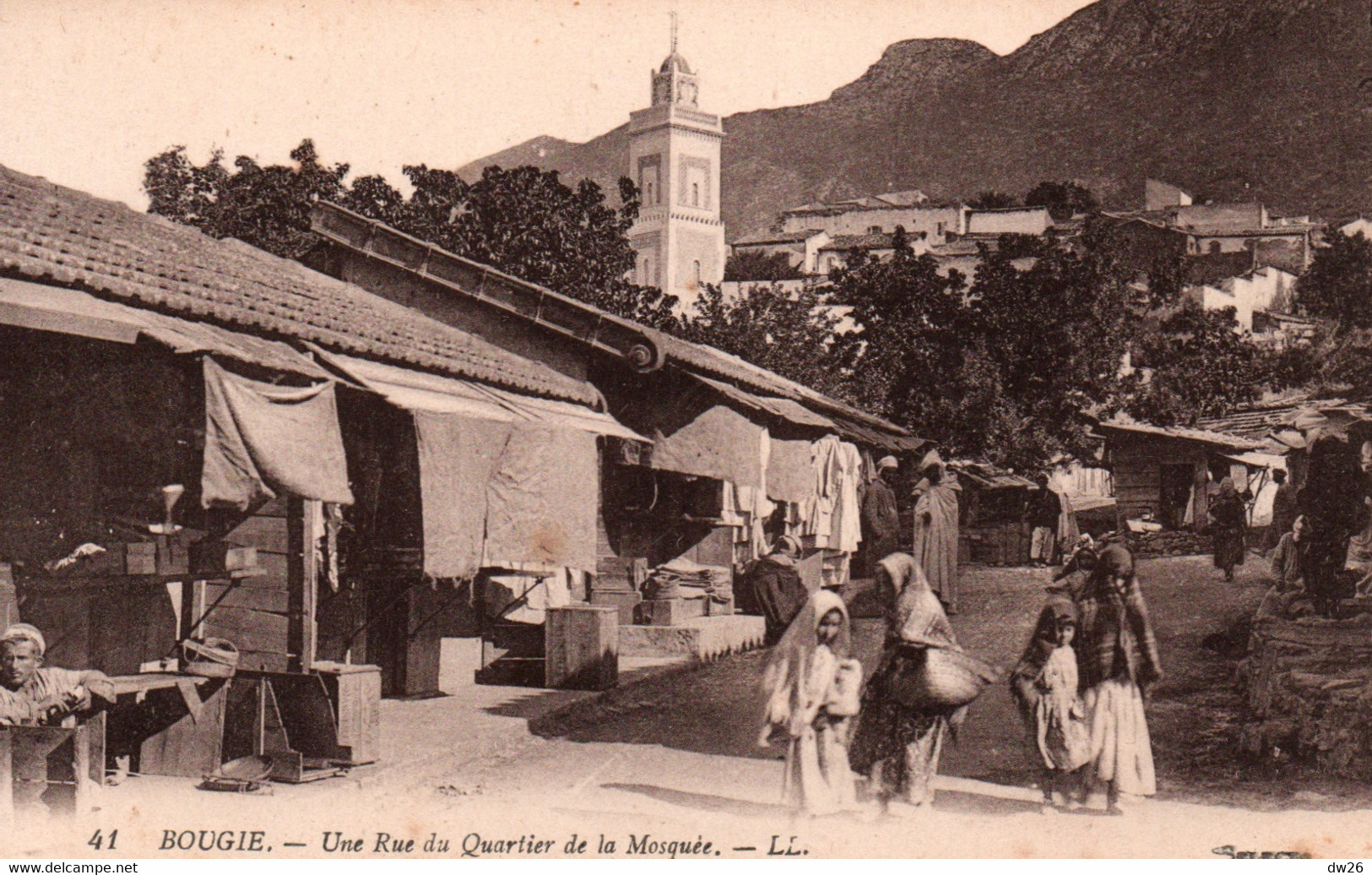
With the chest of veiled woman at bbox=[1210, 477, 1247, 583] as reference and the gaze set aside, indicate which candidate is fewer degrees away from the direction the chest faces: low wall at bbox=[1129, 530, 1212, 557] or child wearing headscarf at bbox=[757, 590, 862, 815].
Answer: the child wearing headscarf

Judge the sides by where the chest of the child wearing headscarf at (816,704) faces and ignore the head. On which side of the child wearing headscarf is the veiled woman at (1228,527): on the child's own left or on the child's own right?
on the child's own left

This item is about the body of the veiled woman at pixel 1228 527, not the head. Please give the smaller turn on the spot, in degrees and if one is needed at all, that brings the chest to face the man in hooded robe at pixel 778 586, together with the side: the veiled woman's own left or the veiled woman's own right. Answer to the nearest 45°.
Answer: approximately 45° to the veiled woman's own right

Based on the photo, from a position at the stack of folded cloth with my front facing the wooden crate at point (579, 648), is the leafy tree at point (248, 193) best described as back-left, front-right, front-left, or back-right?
back-right

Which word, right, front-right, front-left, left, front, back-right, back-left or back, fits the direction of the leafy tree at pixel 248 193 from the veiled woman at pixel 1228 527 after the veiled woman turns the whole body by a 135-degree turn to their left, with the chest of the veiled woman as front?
back-left

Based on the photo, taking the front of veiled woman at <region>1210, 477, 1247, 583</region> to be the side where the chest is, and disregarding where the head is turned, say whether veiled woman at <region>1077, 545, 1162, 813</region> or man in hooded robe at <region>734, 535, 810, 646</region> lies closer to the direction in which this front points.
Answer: the veiled woman

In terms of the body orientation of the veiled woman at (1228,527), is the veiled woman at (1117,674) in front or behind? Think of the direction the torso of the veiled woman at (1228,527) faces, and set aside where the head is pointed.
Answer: in front

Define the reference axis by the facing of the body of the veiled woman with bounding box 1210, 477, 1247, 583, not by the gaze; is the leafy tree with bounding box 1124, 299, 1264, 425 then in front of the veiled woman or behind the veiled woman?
behind

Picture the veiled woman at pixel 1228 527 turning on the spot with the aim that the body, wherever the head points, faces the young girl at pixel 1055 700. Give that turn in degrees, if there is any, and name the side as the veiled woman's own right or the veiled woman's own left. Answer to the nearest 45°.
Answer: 0° — they already face them

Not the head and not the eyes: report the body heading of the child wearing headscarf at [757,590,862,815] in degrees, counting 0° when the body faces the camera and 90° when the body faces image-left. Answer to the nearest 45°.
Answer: approximately 315°
